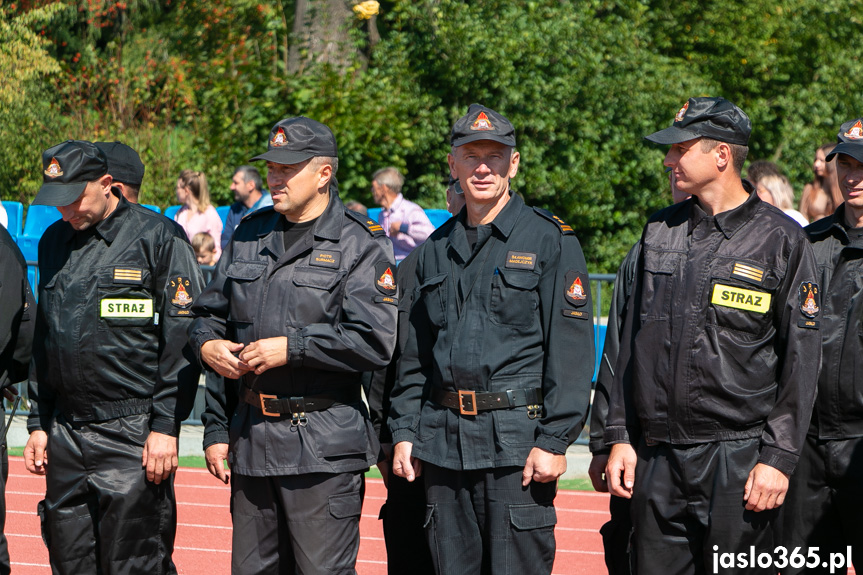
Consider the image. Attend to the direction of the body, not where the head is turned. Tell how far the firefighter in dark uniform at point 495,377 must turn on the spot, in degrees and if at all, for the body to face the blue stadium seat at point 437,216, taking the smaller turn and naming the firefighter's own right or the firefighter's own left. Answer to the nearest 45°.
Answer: approximately 135° to the firefighter's own right

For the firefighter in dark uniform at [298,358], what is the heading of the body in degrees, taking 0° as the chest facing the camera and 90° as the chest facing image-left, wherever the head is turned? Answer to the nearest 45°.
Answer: approximately 45°

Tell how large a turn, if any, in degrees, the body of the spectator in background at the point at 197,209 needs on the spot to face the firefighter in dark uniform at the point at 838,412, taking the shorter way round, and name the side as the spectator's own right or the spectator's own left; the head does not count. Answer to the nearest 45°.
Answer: approximately 45° to the spectator's own left

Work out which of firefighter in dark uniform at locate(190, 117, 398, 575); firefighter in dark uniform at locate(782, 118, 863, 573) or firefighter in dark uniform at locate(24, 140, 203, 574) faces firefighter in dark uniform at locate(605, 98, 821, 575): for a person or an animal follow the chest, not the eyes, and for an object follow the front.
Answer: firefighter in dark uniform at locate(782, 118, 863, 573)

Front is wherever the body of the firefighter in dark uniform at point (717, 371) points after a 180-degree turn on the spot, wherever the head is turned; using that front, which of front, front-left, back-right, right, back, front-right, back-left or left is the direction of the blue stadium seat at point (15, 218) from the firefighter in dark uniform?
left

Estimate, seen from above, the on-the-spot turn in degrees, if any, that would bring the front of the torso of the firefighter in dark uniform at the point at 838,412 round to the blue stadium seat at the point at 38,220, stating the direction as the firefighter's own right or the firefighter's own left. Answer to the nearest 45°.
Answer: approximately 90° to the firefighter's own right

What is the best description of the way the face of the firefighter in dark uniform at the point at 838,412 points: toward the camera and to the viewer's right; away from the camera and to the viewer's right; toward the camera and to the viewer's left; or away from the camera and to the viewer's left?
toward the camera and to the viewer's left

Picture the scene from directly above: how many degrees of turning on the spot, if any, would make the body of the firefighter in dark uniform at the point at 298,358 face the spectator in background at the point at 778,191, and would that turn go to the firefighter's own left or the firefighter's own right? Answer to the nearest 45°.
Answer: approximately 180°

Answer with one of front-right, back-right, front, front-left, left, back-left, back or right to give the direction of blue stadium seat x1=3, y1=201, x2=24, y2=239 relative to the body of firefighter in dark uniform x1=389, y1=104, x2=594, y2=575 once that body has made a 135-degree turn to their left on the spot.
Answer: back-left

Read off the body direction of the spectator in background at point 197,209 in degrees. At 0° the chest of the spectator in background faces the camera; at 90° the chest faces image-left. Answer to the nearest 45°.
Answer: approximately 45°

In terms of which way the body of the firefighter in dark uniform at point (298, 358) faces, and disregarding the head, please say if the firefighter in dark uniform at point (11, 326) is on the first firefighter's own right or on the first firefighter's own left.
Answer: on the first firefighter's own right
